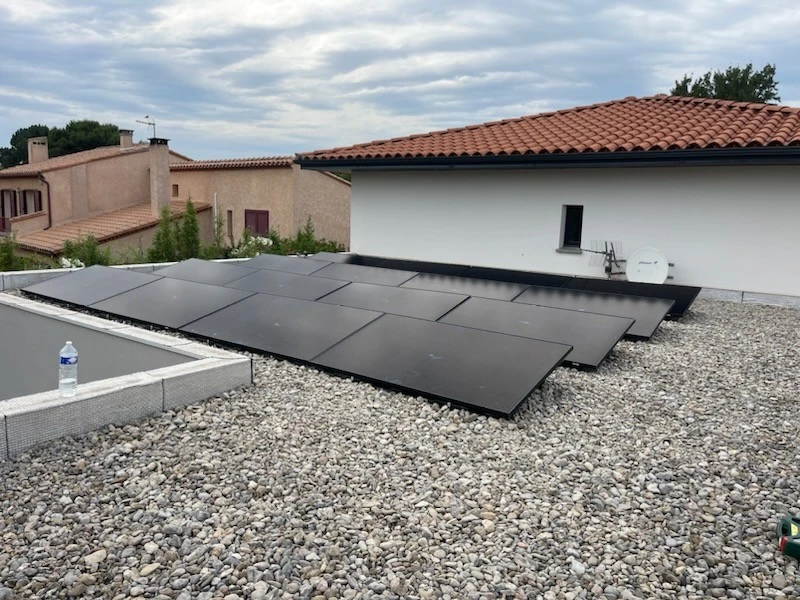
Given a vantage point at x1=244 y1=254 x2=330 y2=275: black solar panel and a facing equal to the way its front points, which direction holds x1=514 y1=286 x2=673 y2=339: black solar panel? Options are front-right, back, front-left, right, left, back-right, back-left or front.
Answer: left

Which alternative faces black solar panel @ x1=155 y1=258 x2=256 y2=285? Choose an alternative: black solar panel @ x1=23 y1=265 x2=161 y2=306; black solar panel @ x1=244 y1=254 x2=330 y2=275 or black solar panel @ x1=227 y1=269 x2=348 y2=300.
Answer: black solar panel @ x1=244 y1=254 x2=330 y2=275

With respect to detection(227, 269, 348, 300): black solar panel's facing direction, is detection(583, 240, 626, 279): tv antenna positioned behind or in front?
behind

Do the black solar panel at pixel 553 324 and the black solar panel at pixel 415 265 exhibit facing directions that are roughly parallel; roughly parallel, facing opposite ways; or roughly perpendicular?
roughly parallel

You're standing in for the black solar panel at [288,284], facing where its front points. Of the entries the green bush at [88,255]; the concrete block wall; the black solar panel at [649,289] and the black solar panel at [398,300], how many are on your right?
1

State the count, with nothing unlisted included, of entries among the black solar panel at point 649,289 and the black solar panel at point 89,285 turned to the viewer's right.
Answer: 0

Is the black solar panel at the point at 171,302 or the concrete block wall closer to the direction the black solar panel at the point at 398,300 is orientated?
the concrete block wall

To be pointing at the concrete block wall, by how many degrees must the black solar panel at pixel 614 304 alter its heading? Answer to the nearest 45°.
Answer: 0° — it already faces it

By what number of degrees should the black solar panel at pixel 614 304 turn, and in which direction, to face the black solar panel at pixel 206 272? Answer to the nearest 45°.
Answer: approximately 45° to its right

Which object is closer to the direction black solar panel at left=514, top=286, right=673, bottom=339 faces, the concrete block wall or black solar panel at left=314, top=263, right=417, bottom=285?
the concrete block wall

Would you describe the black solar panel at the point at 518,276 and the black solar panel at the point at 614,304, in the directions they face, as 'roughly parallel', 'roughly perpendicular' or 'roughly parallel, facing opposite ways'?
roughly parallel

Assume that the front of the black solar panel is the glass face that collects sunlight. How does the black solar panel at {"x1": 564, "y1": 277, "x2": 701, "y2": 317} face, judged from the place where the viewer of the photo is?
facing the viewer and to the left of the viewer

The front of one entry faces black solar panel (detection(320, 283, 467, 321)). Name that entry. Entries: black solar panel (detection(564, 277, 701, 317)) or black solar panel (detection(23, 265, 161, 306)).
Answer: black solar panel (detection(564, 277, 701, 317))

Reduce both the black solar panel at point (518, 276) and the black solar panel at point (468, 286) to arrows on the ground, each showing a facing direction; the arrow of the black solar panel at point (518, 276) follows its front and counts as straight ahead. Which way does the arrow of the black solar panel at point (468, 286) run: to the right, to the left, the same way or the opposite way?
the same way

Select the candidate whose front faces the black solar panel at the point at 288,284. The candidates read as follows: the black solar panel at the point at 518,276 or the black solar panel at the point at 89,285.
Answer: the black solar panel at the point at 518,276

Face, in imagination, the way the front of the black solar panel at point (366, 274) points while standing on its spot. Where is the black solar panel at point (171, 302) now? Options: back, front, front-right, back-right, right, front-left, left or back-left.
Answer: front

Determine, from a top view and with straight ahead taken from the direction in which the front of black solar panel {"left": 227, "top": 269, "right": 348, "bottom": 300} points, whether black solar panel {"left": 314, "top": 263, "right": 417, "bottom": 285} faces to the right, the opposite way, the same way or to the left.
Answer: the same way

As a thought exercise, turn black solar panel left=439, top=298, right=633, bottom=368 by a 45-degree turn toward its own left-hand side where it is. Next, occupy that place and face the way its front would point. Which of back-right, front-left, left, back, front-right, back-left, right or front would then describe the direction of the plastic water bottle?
front-right

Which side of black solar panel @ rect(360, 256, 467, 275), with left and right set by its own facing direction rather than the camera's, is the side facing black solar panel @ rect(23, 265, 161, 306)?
front

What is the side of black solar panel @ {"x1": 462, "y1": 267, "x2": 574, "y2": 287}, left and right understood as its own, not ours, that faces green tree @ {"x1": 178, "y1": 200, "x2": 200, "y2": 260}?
right
